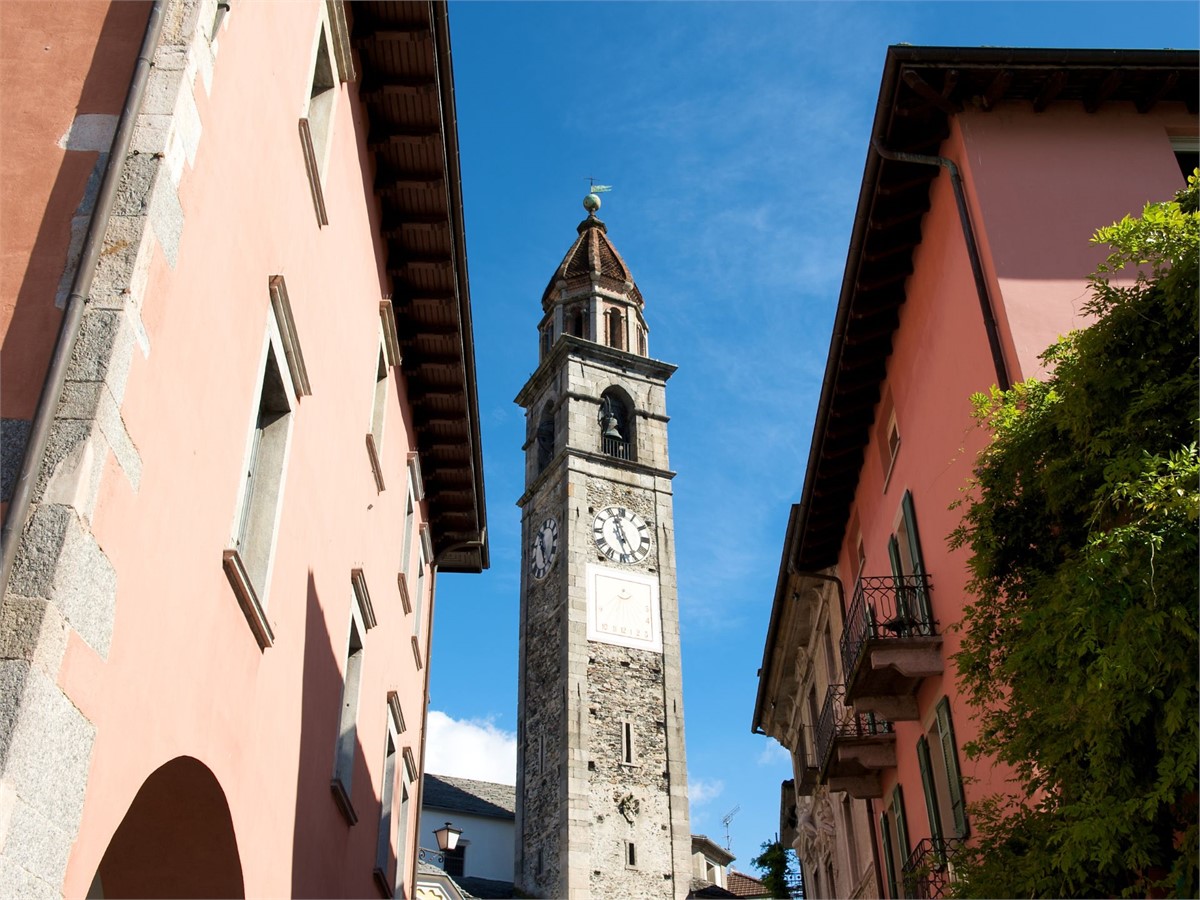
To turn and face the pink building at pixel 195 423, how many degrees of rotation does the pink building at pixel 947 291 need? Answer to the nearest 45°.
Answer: approximately 45° to its left

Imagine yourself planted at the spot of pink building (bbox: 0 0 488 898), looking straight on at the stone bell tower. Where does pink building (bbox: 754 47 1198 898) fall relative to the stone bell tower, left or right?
right

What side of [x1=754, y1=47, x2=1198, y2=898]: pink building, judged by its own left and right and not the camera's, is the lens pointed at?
left

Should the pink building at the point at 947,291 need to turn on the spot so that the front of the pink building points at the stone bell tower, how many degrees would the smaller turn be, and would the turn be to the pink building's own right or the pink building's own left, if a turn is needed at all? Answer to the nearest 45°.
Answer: approximately 45° to the pink building's own right
